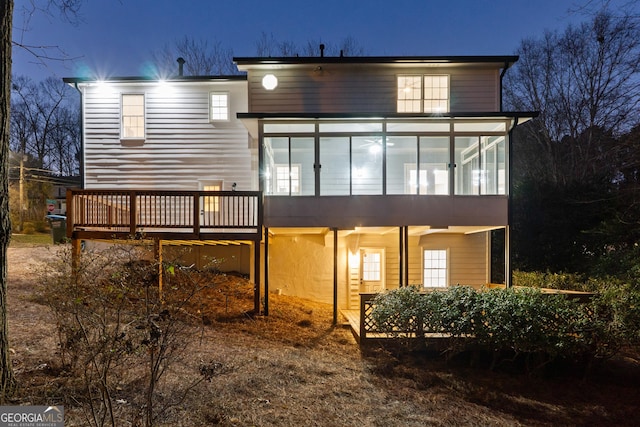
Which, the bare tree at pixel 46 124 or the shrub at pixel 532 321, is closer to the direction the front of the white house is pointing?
the bare tree

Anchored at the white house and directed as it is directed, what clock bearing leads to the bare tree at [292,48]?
The bare tree is roughly at 12 o'clock from the white house.

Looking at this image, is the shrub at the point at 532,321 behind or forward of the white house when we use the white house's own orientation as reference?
behind

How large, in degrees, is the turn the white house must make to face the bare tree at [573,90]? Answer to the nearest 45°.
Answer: approximately 45° to its right

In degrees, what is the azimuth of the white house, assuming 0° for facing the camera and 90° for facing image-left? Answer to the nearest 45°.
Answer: approximately 180°

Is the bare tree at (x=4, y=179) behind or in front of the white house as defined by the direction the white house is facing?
behind
